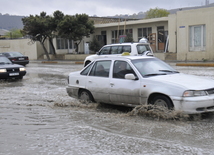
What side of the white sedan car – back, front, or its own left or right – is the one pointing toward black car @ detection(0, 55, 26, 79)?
back

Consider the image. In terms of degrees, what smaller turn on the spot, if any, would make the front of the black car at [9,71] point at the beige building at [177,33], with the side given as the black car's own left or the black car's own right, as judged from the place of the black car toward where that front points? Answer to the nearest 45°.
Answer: approximately 90° to the black car's own left

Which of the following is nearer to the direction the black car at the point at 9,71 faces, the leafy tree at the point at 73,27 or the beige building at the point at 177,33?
the beige building

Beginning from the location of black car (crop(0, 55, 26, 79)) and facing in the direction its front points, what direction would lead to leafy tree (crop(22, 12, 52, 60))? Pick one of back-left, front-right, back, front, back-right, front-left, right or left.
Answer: back-left

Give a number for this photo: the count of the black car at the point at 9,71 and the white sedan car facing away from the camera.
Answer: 0

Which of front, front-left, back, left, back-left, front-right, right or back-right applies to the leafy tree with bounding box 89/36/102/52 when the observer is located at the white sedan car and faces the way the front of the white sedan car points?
back-left

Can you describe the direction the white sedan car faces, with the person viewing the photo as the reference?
facing the viewer and to the right of the viewer

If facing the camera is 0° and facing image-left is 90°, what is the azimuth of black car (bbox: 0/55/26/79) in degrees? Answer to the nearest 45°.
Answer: approximately 315°

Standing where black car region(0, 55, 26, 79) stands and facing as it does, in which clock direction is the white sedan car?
The white sedan car is roughly at 1 o'clock from the black car.

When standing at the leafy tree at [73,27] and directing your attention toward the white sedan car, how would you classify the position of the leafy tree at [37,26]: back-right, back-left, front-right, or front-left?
back-right

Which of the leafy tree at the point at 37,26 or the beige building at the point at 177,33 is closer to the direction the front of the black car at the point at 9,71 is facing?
the beige building
